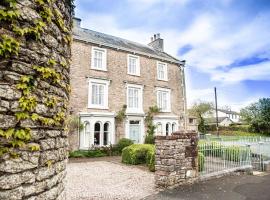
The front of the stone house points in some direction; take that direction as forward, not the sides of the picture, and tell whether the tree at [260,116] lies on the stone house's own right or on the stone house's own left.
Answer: on the stone house's own left

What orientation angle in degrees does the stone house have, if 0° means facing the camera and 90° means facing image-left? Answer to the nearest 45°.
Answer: approximately 315°

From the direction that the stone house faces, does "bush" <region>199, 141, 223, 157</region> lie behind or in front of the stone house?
in front

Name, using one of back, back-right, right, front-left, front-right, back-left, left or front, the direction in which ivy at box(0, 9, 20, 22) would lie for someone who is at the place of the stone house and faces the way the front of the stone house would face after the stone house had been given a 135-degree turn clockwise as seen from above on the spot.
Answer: left

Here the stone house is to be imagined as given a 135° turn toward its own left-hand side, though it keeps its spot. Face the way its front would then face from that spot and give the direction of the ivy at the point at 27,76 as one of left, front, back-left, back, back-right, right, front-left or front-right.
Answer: back

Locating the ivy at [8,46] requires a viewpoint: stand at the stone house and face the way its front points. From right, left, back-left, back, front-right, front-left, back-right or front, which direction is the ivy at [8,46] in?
front-right

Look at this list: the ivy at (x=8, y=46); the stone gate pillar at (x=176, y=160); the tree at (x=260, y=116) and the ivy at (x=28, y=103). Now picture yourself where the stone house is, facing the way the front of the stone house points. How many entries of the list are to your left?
1

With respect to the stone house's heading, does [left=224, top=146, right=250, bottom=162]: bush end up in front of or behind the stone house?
in front

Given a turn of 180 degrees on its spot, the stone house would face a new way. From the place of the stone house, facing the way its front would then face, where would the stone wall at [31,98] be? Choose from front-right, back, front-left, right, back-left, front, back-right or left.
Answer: back-left

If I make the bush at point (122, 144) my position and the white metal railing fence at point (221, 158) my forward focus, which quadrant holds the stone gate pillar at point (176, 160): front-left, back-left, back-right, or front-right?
front-right
